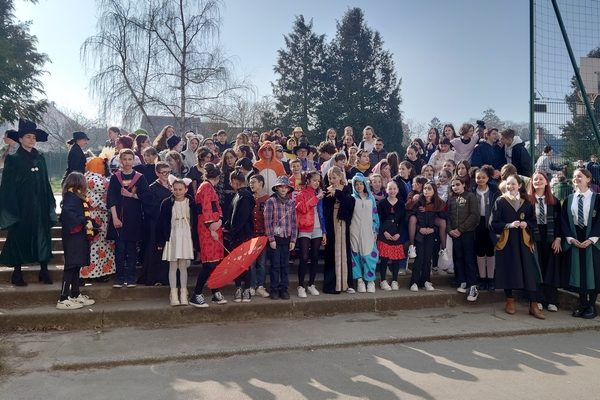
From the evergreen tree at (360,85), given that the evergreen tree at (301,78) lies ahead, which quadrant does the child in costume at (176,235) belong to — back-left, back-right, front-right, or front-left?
front-left

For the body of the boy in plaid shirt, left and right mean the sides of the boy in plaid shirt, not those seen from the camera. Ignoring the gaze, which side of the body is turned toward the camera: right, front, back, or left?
front

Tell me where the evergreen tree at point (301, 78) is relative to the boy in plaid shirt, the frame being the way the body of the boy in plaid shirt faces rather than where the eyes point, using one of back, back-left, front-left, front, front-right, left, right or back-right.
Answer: back

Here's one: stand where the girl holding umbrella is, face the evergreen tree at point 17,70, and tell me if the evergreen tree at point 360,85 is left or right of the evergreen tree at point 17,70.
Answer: right

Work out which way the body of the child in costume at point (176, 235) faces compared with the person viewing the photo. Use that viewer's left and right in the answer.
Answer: facing the viewer

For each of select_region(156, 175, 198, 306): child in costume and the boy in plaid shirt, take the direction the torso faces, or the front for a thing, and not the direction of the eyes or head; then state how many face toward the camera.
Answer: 2

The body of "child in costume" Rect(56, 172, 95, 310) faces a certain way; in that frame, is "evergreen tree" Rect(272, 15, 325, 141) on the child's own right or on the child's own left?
on the child's own left
